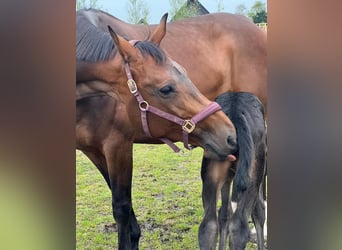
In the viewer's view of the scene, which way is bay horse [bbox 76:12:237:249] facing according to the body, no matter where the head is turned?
to the viewer's right

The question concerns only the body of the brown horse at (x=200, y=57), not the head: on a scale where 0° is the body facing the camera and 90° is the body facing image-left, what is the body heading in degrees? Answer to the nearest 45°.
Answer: approximately 90°

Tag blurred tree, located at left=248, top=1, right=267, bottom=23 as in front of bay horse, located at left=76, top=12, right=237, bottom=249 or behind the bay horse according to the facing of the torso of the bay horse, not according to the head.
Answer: in front
